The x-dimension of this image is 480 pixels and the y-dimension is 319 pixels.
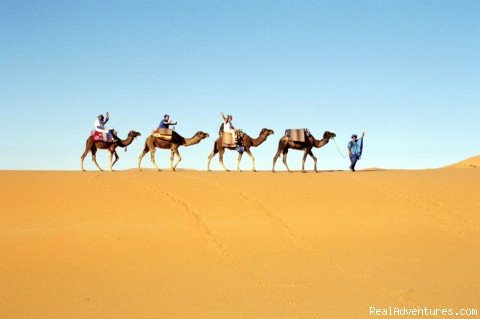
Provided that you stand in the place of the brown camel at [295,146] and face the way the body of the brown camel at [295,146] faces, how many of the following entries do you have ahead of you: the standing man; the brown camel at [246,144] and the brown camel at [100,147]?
1

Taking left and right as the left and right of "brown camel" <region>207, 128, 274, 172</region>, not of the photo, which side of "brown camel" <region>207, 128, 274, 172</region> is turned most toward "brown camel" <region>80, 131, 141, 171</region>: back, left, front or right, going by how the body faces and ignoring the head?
back

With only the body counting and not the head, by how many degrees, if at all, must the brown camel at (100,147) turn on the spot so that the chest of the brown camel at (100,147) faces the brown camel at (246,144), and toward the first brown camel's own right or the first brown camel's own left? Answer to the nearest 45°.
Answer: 0° — it already faces it

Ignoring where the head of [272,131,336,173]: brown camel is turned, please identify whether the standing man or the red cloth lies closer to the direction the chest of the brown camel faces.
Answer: the standing man

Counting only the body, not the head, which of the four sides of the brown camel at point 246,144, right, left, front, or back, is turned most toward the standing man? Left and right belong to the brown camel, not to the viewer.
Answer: front

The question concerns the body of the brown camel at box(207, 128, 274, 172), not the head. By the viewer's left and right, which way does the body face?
facing to the right of the viewer

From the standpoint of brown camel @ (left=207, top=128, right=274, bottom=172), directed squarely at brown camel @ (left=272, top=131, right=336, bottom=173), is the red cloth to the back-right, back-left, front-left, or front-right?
back-right

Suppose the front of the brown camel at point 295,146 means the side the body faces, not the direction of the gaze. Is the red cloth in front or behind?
behind

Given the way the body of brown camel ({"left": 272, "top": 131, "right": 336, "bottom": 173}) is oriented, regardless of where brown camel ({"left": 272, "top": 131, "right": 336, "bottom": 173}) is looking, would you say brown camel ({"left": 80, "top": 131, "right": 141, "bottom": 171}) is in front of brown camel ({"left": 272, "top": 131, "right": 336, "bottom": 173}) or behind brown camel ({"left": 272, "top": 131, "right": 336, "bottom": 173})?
behind

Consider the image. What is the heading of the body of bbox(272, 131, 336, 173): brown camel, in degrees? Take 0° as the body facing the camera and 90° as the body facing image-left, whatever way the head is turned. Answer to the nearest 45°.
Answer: approximately 270°

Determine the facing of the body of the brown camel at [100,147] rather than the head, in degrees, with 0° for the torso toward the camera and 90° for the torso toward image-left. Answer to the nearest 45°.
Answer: approximately 270°

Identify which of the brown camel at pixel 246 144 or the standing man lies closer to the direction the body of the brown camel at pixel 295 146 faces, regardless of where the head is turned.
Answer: the standing man

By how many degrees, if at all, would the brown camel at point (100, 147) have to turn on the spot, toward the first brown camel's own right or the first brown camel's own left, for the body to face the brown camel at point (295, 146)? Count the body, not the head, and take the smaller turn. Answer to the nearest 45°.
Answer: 0° — it already faces it
